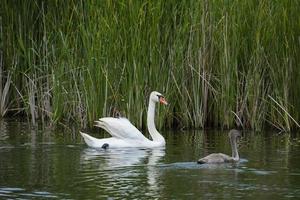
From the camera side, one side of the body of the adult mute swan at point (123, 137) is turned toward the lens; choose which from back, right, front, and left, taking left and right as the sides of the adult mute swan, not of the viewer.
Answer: right

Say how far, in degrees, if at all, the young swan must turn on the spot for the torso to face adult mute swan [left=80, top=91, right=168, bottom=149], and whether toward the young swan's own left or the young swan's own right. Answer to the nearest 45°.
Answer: approximately 135° to the young swan's own left

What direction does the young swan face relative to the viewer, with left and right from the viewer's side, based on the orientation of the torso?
facing to the right of the viewer

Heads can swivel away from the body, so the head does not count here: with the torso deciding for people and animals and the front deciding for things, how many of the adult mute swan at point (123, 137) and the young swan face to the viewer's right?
2
